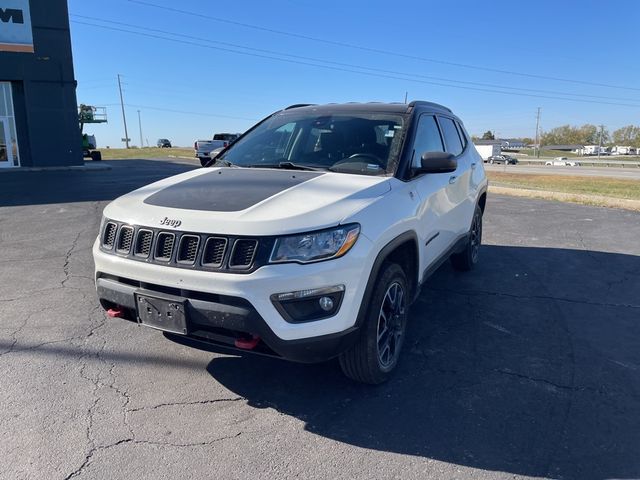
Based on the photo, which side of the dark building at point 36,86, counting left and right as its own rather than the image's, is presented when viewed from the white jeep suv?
front

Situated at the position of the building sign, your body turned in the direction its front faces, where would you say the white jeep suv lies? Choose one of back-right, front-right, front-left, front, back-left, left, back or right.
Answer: front

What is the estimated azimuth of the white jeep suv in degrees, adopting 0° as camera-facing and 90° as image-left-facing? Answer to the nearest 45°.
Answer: approximately 45°

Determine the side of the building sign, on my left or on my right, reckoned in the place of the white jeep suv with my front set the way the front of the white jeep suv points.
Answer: on my right

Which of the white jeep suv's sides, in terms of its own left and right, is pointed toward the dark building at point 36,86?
right

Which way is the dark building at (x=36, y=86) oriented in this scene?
toward the camera

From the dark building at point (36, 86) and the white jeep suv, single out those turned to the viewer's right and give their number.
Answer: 0

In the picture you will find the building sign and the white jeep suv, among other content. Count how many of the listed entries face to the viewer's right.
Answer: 0
